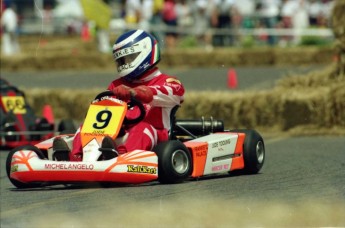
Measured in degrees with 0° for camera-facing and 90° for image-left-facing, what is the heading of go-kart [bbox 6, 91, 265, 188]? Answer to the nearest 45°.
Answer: approximately 45°

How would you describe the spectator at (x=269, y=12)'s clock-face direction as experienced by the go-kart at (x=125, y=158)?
The spectator is roughly at 5 o'clock from the go-kart.

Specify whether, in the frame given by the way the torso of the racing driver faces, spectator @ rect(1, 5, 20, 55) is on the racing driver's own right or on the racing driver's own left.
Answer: on the racing driver's own right

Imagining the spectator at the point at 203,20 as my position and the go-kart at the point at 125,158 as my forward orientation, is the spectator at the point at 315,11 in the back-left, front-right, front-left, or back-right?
back-left

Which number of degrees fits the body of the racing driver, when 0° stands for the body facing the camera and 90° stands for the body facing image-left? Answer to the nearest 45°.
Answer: approximately 45°

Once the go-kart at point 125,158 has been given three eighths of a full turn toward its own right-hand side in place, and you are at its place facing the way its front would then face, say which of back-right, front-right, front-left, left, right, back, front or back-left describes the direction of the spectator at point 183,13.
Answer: front

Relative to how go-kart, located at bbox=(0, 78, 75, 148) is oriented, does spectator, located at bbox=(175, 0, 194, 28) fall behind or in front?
behind
